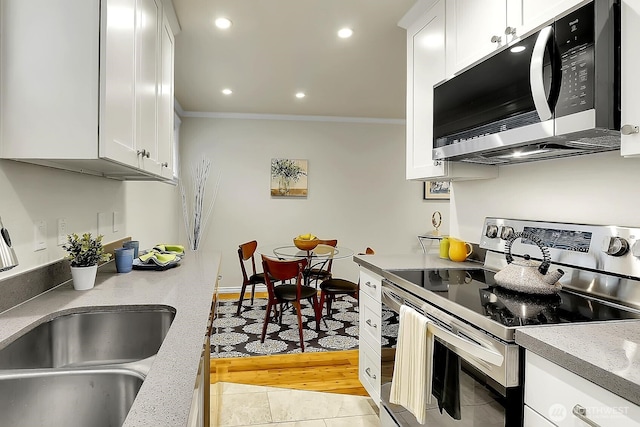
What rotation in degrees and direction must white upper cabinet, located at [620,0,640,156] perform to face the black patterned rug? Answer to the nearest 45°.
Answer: approximately 45° to its right

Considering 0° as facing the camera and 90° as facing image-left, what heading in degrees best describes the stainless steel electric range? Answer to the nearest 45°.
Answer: approximately 45°

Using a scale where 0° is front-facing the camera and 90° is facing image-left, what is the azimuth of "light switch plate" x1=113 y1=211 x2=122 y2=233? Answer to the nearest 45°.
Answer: approximately 315°

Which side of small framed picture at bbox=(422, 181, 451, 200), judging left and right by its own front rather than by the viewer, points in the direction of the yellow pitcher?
front

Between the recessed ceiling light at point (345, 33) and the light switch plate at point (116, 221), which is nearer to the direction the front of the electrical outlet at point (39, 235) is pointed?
the recessed ceiling light

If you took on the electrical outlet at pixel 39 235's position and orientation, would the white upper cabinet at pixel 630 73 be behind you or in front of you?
in front

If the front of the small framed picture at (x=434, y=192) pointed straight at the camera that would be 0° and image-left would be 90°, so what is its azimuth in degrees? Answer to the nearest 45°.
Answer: approximately 0°

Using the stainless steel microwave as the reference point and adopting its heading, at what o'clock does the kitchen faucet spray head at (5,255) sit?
The kitchen faucet spray head is roughly at 12 o'clock from the stainless steel microwave.
